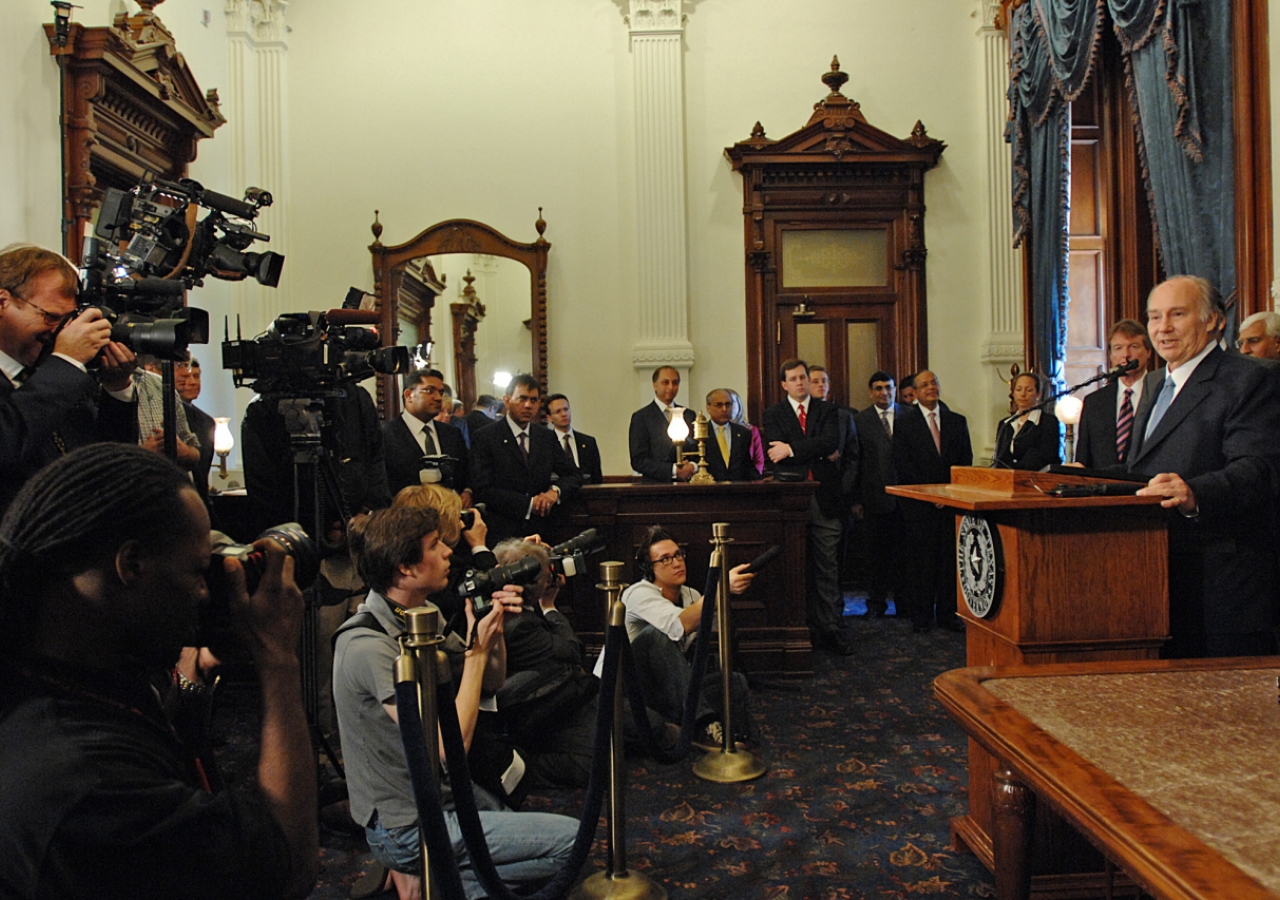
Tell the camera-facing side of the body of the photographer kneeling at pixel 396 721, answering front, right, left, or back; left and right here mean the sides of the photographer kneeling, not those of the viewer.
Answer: right

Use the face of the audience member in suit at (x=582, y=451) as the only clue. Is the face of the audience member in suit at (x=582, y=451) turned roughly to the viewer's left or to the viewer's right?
to the viewer's right

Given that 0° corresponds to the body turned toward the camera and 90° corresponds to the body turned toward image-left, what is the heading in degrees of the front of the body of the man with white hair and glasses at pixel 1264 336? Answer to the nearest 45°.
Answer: approximately 45°

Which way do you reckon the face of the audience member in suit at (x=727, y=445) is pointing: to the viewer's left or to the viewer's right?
to the viewer's right

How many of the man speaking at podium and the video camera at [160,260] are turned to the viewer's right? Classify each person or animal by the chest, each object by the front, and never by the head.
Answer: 1

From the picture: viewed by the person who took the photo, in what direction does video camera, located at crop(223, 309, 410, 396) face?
facing to the right of the viewer

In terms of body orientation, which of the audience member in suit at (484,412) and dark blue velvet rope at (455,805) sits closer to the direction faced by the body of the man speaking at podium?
the dark blue velvet rope

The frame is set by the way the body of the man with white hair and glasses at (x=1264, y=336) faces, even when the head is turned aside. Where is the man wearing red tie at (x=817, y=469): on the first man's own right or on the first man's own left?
on the first man's own right

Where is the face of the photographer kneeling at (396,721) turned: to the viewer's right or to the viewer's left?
to the viewer's right
